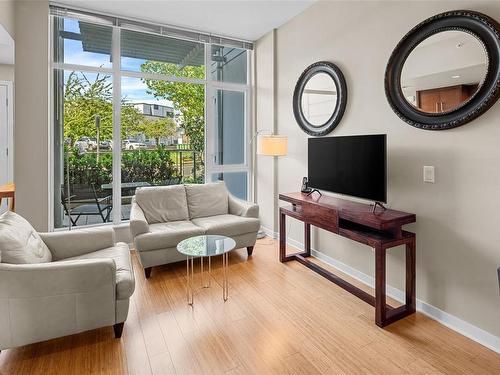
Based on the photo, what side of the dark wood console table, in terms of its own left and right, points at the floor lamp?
right

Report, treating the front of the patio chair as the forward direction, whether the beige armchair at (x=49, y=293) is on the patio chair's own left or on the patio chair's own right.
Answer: on the patio chair's own right

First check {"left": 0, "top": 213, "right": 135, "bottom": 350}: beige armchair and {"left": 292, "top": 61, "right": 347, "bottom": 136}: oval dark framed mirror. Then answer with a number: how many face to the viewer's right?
1

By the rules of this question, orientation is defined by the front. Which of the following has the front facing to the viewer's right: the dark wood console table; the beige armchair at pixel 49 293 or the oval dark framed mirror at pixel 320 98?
the beige armchair

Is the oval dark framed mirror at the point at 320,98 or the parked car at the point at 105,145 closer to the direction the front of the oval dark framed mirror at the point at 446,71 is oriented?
the parked car

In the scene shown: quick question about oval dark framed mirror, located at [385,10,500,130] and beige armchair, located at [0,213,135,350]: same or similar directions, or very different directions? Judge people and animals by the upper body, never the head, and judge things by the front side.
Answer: very different directions

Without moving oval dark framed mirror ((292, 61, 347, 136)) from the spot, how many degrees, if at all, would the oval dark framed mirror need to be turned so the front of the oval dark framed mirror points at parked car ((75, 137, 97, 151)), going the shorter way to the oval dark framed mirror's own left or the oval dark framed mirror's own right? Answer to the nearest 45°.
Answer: approximately 45° to the oval dark framed mirror's own right

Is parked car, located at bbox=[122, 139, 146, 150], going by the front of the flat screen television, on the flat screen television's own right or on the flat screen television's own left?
on the flat screen television's own right

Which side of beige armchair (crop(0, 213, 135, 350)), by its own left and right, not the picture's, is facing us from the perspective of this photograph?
right

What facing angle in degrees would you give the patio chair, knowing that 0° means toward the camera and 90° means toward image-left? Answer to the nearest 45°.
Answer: approximately 315°
